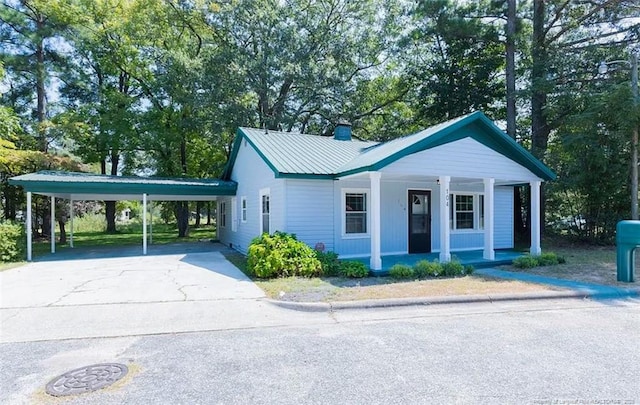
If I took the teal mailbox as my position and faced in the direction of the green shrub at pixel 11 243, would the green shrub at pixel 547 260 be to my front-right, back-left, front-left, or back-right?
front-right

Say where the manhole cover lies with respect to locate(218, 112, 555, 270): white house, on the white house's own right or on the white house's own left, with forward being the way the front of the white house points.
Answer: on the white house's own right

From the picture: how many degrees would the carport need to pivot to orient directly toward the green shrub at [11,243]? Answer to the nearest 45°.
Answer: approximately 90° to its right

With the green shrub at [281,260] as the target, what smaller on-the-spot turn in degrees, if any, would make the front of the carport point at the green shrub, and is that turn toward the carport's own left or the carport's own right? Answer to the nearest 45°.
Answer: approximately 45° to the carport's own left

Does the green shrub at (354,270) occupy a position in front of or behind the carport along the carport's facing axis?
in front

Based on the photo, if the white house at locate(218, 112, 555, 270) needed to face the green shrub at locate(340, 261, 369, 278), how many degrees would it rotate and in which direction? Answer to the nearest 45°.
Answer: approximately 45° to its right

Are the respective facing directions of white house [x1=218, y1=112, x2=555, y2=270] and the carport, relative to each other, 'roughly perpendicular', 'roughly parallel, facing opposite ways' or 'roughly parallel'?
roughly parallel

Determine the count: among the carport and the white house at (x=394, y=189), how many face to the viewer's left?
0

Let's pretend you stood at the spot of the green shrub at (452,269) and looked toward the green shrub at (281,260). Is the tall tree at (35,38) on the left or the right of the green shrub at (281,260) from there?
right

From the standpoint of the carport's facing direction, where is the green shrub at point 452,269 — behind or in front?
in front

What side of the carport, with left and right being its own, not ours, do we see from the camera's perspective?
front

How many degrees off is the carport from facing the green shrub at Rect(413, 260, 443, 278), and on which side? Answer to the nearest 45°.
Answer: approximately 45° to its left

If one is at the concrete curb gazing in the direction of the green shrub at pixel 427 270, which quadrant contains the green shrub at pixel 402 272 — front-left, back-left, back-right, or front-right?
front-left

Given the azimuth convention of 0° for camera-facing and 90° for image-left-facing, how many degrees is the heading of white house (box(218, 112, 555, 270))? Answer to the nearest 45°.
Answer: approximately 315°

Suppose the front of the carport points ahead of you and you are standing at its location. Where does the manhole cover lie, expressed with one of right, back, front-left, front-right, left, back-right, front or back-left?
front

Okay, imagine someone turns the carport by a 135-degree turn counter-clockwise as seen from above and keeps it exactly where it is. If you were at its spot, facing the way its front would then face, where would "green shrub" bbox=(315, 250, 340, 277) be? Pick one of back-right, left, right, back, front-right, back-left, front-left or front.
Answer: right
